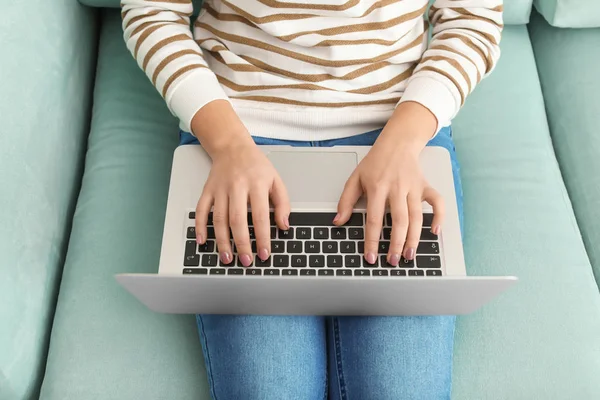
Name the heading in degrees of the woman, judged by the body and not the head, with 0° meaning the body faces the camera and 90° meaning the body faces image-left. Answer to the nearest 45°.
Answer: approximately 0°

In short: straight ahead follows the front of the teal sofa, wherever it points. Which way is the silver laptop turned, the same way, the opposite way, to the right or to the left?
the opposite way

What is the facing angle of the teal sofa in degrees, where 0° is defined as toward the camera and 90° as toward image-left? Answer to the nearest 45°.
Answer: approximately 0°

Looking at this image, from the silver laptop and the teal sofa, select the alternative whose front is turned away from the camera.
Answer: the silver laptop

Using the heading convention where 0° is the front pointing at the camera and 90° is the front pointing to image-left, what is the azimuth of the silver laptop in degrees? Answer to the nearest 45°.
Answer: approximately 180°

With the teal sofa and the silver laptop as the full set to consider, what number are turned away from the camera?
1
